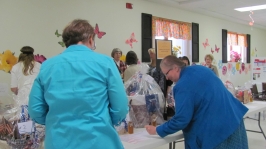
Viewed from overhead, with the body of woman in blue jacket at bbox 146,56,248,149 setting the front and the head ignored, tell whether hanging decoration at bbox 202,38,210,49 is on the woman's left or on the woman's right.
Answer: on the woman's right

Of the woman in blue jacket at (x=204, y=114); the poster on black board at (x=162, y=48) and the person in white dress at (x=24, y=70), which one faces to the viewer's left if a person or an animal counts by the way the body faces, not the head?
the woman in blue jacket

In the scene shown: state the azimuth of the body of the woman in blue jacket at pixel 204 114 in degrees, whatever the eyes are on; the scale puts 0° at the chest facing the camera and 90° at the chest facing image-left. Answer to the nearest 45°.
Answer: approximately 90°

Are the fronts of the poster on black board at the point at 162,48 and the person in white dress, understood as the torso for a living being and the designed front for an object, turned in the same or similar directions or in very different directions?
very different directions

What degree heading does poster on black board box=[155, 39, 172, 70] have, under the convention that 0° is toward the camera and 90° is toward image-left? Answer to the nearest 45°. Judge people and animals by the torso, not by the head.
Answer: approximately 0°

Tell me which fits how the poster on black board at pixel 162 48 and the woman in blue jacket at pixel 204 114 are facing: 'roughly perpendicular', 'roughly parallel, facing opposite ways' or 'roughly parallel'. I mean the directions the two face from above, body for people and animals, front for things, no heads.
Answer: roughly perpendicular
